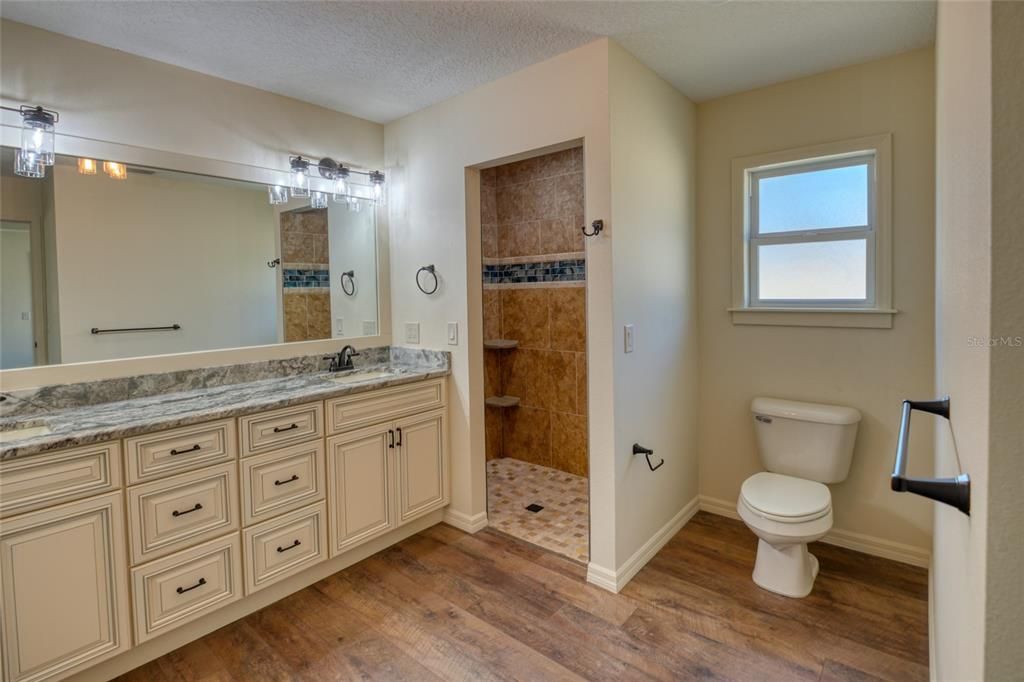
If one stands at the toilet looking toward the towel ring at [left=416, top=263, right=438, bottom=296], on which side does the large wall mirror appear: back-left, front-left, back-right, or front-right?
front-left

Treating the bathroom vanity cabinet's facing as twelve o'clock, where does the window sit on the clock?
The window is roughly at 11 o'clock from the bathroom vanity cabinet.

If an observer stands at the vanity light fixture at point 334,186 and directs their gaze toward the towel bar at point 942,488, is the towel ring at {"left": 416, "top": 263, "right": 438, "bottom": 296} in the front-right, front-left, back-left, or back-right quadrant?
front-left

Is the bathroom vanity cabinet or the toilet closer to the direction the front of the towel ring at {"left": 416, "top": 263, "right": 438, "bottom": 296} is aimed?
the bathroom vanity cabinet

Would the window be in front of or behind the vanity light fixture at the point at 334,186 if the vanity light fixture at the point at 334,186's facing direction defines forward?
in front

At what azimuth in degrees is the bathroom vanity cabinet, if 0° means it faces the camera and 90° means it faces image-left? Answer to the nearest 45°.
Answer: approximately 315°

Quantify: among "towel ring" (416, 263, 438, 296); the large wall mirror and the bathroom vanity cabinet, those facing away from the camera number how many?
0

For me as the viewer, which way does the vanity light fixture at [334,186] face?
facing the viewer and to the right of the viewer

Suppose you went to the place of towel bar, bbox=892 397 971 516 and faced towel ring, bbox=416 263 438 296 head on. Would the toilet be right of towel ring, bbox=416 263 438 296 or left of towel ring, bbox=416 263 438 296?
right

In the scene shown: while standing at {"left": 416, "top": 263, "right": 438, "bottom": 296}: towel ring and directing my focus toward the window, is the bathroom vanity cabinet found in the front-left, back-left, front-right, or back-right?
back-right

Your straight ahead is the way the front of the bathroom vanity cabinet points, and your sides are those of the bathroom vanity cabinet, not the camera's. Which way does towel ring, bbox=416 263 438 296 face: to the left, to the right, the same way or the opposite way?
to the right

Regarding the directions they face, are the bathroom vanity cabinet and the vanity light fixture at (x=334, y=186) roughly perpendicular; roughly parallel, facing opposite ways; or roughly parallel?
roughly parallel

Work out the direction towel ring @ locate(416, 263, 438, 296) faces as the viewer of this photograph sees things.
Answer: facing the viewer and to the left of the viewer
